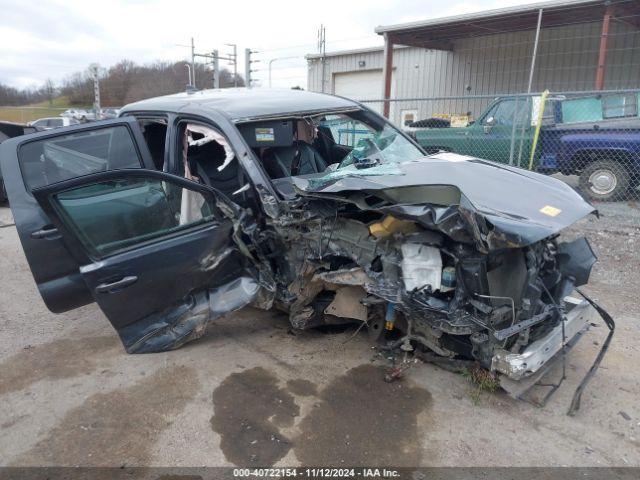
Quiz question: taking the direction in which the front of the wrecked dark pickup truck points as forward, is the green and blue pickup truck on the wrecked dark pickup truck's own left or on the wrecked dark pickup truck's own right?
on the wrecked dark pickup truck's own left

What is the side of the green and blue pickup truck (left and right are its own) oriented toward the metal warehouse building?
right

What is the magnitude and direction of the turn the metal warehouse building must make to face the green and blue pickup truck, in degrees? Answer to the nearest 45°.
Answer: approximately 45° to its left

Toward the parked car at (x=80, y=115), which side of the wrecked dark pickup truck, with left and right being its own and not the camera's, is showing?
back

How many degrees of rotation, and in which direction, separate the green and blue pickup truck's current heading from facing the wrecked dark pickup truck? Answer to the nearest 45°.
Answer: approximately 90° to its left

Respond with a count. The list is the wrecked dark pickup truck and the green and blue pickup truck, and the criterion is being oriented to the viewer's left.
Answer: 1

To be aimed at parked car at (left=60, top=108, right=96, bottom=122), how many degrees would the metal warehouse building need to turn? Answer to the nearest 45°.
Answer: approximately 45° to its right

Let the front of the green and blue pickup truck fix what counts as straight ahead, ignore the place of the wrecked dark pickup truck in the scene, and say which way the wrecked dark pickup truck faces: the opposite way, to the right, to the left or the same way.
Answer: the opposite way

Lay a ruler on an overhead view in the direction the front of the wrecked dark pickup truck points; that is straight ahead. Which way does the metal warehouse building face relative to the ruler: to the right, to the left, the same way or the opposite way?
to the right

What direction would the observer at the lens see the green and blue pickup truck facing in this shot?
facing to the left of the viewer

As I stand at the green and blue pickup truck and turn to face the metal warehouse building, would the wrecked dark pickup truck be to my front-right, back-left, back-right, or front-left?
back-left
